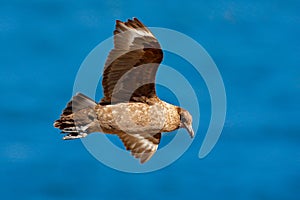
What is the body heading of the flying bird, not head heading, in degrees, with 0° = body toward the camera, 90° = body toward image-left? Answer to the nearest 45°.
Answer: approximately 270°
